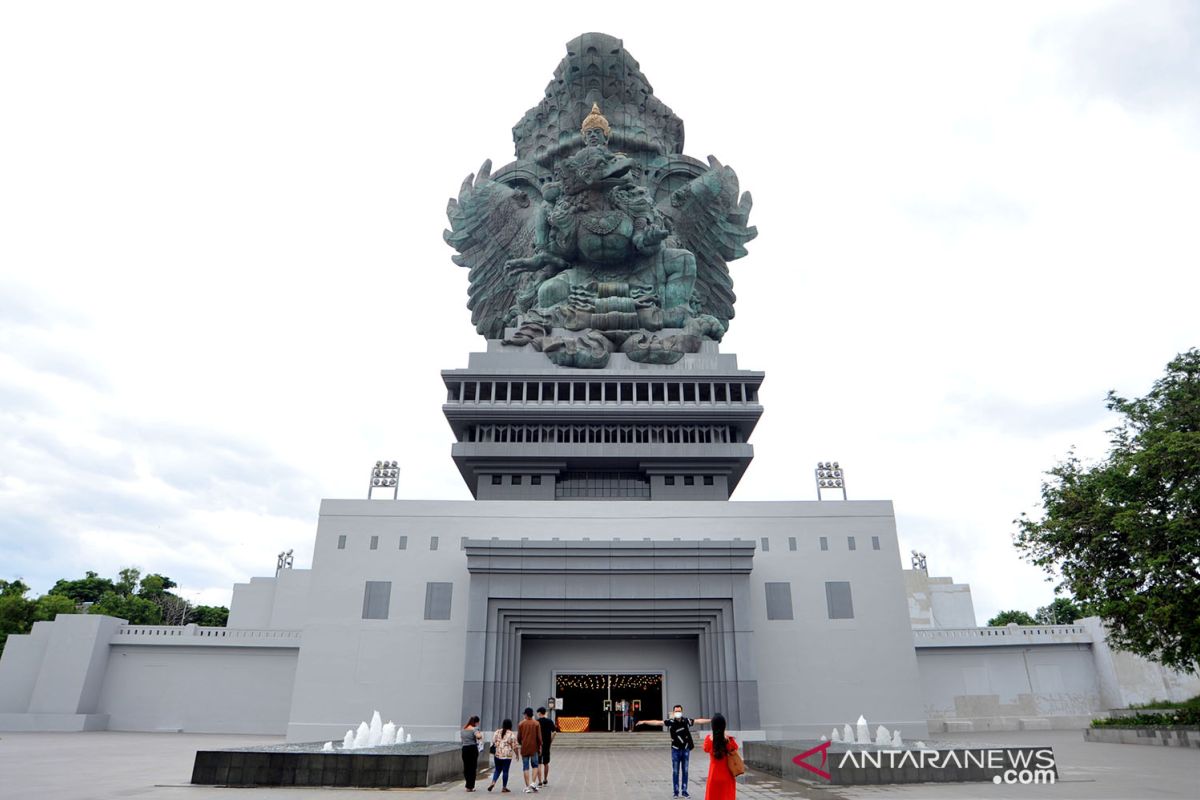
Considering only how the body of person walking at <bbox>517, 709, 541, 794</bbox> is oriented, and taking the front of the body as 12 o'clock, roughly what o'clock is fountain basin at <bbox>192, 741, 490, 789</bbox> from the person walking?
The fountain basin is roughly at 9 o'clock from the person walking.

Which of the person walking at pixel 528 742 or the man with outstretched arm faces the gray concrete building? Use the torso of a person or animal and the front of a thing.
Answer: the person walking

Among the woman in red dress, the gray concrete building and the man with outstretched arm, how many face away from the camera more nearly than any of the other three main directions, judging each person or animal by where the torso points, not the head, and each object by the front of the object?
1

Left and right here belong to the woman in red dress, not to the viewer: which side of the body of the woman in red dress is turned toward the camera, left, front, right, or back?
back

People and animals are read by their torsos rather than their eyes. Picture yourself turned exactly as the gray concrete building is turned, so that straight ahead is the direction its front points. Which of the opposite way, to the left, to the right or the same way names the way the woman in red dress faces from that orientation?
the opposite way

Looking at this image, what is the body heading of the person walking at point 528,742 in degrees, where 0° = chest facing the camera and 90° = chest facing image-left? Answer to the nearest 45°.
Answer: approximately 180°

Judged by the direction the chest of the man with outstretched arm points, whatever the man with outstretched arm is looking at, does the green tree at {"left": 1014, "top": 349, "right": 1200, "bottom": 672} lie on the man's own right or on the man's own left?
on the man's own left

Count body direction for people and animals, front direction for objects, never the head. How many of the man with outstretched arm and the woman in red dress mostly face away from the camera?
1

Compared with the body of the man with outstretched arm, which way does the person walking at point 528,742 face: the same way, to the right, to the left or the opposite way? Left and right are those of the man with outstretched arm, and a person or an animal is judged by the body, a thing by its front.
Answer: the opposite way

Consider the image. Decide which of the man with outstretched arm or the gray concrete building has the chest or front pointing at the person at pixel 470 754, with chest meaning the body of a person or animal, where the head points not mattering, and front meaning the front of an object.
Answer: the gray concrete building

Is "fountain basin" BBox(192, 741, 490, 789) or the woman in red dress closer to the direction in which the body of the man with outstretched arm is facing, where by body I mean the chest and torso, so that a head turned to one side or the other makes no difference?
the woman in red dress

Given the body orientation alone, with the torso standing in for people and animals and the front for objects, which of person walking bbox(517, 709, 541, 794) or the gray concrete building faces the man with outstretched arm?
the gray concrete building

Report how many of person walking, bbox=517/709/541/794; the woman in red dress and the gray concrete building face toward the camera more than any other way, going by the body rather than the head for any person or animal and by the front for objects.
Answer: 1

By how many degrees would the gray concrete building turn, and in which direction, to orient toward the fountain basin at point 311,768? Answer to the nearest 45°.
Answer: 0° — it already faces it

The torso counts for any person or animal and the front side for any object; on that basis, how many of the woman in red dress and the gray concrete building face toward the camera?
1
